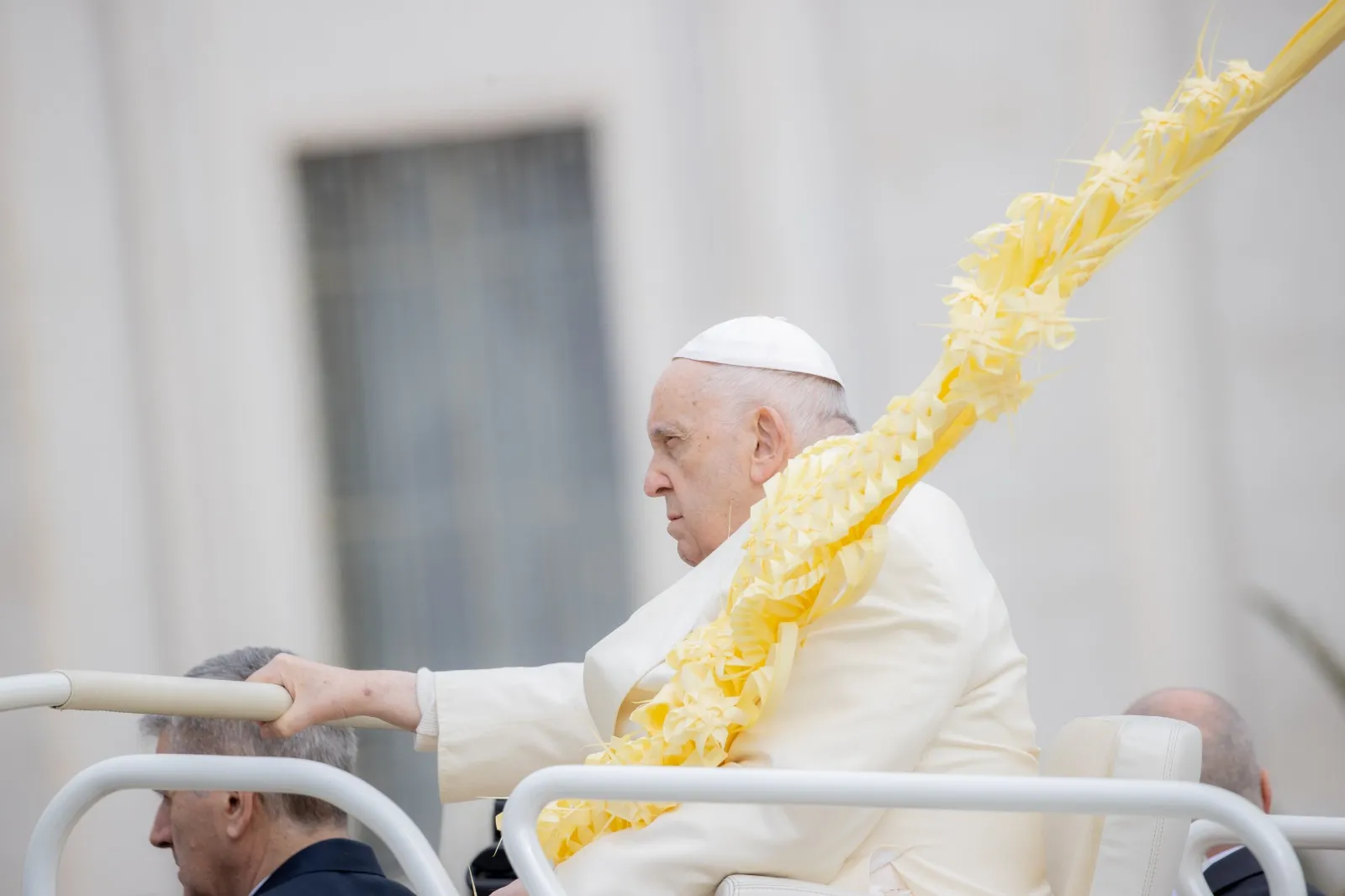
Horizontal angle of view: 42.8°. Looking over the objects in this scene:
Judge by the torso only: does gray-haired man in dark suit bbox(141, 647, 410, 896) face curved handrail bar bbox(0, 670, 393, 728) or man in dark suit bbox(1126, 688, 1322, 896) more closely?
the curved handrail bar

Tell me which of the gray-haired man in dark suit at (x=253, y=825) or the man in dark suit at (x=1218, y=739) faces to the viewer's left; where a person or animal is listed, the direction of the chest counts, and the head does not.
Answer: the gray-haired man in dark suit at (x=253, y=825)

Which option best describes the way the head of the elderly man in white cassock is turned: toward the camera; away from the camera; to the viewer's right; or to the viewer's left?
to the viewer's left

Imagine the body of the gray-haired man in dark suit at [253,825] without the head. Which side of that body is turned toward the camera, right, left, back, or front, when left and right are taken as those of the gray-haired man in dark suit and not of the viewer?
left

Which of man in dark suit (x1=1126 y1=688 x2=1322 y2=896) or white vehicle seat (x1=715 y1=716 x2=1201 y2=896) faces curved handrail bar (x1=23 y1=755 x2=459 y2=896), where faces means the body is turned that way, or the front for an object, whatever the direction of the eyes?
the white vehicle seat

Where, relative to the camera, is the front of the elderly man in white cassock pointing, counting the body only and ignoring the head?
to the viewer's left

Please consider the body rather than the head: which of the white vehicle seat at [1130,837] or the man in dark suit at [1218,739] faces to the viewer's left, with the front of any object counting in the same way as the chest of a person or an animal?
the white vehicle seat

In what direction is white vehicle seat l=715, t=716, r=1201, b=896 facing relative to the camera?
to the viewer's left

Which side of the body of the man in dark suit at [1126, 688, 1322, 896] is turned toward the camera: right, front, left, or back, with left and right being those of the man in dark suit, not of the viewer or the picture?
back

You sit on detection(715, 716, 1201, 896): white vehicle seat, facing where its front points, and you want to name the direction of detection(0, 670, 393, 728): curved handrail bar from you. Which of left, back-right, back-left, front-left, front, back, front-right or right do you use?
front

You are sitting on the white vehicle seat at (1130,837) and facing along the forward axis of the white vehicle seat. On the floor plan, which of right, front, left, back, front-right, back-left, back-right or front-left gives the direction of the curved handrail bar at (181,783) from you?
front

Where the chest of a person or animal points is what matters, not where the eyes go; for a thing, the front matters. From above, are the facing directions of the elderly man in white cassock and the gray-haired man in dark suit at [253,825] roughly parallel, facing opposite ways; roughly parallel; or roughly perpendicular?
roughly parallel
